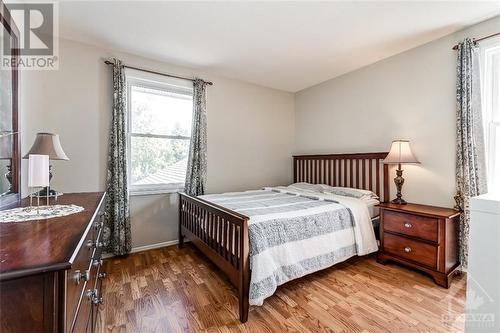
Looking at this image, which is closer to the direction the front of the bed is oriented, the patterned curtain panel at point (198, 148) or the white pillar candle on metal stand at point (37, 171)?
the white pillar candle on metal stand

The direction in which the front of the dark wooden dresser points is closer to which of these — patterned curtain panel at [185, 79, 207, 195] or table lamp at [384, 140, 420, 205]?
the table lamp

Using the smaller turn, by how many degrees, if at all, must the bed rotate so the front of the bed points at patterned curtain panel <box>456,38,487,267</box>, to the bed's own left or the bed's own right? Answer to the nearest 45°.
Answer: approximately 135° to the bed's own left

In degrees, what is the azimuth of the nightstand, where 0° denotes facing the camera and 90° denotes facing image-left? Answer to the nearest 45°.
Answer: approximately 45°

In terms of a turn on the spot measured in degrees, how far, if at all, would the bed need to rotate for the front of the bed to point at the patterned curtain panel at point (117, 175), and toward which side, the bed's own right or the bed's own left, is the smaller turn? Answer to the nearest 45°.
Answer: approximately 45° to the bed's own right

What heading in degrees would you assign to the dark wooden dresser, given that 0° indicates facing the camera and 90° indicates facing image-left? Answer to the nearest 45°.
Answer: approximately 270°

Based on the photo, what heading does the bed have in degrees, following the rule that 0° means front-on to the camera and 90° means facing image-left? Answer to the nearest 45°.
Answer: approximately 45°

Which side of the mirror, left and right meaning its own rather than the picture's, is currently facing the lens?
right

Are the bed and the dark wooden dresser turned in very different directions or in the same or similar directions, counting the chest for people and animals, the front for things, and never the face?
very different directions
